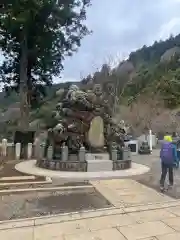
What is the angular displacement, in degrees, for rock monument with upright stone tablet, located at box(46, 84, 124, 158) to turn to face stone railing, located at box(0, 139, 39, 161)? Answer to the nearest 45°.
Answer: approximately 135° to its right

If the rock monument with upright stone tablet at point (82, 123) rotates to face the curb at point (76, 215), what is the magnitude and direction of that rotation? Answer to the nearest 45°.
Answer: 0° — it already faces it

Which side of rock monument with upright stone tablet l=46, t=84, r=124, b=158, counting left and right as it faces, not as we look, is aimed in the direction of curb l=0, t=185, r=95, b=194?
front

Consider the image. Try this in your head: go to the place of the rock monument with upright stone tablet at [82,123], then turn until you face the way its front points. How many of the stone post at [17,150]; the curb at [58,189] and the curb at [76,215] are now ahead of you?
2

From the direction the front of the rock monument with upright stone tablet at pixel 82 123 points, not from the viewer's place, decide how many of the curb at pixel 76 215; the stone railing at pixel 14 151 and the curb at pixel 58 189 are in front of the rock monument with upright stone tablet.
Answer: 2

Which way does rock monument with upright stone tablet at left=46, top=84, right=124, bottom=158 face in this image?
toward the camera
